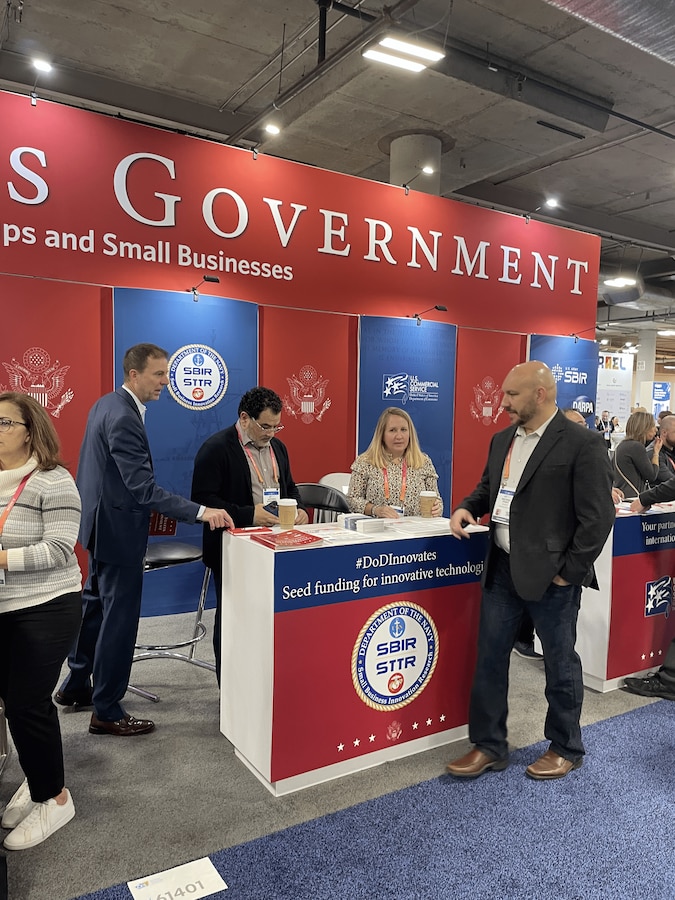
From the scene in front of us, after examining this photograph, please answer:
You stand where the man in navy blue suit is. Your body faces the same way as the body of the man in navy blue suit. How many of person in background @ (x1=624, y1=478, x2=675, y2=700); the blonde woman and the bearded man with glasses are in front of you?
3

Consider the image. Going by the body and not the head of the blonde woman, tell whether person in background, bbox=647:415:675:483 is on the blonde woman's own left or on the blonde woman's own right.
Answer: on the blonde woman's own left

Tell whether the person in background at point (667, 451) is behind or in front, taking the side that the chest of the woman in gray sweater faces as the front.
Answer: behind

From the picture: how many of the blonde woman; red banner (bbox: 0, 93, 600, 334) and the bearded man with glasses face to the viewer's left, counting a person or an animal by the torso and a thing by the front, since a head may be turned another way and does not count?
0

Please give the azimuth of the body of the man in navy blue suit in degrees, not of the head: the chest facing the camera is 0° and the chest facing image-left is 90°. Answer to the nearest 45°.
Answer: approximately 270°

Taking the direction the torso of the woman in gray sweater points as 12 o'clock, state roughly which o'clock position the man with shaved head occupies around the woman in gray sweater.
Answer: The man with shaved head is roughly at 8 o'clock from the woman in gray sweater.

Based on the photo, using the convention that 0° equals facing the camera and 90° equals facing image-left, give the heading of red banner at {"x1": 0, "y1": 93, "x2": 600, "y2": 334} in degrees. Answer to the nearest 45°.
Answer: approximately 315°

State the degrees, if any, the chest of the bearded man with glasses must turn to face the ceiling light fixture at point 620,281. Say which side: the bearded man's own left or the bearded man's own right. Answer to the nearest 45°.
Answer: approximately 90° to the bearded man's own left

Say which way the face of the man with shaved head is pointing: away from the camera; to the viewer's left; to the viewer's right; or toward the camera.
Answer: to the viewer's left

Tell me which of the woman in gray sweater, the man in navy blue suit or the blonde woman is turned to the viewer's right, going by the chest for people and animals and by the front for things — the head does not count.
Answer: the man in navy blue suit

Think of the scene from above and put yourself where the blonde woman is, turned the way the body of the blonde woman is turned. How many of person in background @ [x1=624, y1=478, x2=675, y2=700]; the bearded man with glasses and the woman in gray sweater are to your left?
1

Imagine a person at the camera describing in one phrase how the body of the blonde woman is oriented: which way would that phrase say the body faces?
toward the camera
